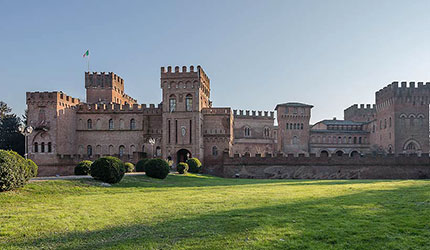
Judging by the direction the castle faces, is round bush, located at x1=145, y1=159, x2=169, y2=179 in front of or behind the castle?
in front

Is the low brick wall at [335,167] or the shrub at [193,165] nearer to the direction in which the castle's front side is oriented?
the shrub

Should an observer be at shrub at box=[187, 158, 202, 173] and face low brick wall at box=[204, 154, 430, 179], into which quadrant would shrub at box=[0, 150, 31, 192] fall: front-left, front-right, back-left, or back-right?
back-right

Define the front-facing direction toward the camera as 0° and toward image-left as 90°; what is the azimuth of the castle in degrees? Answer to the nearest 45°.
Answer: approximately 0°

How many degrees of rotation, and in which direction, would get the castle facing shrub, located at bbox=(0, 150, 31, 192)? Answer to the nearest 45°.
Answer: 0° — it already faces it

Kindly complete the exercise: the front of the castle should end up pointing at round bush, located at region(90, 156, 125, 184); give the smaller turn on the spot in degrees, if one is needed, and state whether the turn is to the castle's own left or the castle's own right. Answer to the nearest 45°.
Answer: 0° — it already faces it
